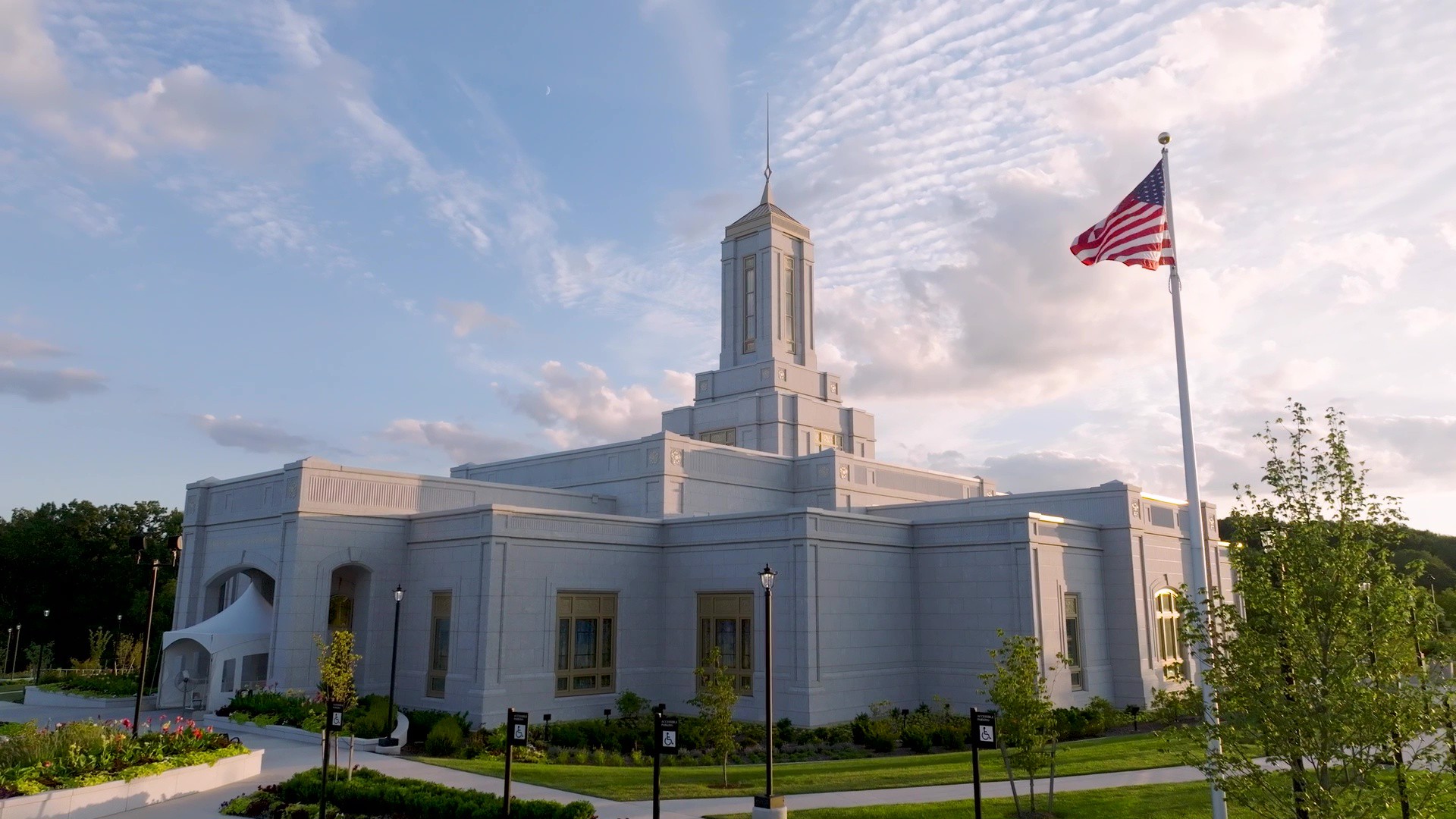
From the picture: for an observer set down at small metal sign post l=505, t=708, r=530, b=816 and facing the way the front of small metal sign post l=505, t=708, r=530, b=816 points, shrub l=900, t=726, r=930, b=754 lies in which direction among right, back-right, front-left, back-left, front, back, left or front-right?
back-left

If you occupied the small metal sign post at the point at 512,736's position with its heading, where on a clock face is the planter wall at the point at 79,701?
The planter wall is roughly at 5 o'clock from the small metal sign post.

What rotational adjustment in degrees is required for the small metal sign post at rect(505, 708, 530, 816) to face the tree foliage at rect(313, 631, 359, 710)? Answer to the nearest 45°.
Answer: approximately 135° to its right

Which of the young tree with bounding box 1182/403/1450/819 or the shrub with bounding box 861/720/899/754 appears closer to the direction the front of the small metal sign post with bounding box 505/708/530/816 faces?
the young tree

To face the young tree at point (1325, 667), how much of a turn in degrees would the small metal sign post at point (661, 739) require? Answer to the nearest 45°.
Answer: approximately 45° to its left

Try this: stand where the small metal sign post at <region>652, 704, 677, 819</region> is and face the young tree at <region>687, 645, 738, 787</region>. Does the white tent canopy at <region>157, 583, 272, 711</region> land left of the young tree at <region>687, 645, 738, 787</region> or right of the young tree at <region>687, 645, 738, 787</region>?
left

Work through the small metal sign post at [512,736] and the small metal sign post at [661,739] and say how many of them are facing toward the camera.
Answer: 2

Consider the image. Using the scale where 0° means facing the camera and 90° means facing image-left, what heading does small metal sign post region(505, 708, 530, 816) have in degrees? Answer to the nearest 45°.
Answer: approximately 0°

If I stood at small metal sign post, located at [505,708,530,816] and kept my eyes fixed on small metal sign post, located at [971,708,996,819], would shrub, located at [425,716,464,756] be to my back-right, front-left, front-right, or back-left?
back-left

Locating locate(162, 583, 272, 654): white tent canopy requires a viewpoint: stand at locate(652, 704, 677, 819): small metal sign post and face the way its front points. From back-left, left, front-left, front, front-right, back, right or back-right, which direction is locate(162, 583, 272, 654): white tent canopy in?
back-right
